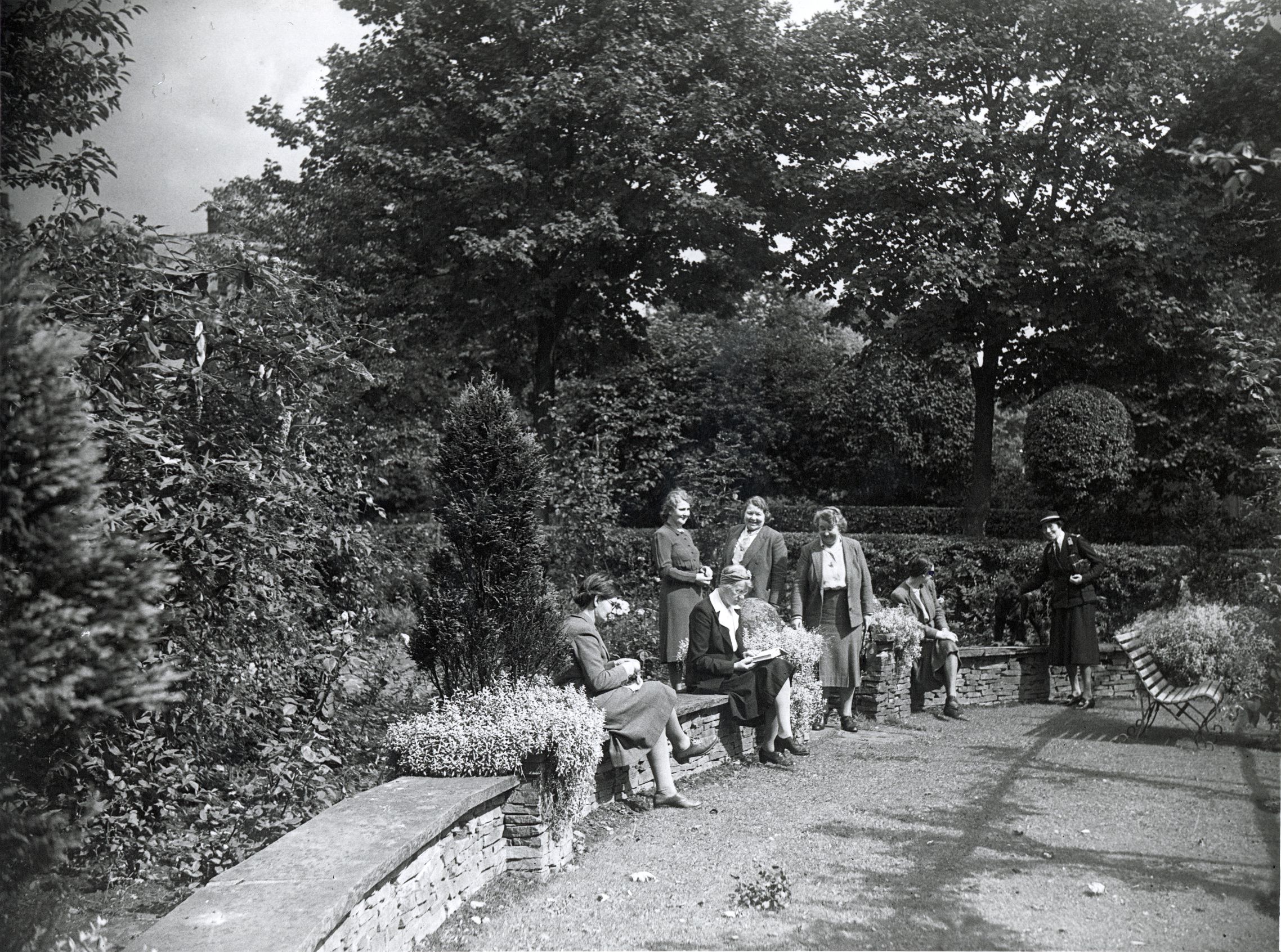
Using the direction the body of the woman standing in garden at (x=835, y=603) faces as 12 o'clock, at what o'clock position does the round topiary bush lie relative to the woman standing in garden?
The round topiary bush is roughly at 7 o'clock from the woman standing in garden.

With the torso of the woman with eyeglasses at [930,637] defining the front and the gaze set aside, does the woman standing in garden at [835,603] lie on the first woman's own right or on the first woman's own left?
on the first woman's own right

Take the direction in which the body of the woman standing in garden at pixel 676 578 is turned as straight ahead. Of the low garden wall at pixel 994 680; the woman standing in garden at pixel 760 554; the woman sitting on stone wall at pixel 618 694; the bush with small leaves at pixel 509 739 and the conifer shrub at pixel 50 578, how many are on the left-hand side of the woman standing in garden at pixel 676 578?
2

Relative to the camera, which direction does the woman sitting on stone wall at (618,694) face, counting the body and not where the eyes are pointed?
to the viewer's right

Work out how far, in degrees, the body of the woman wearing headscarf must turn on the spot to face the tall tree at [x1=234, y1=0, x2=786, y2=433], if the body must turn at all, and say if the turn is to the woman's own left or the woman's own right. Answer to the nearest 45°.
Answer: approximately 180°

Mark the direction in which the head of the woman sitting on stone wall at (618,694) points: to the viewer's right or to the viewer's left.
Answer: to the viewer's right

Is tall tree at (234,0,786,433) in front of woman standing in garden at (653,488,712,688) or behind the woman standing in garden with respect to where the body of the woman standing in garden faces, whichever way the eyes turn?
behind

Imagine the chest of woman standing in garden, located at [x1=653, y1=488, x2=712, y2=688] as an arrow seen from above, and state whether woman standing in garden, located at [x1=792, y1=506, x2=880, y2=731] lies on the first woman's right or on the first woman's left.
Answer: on the first woman's left

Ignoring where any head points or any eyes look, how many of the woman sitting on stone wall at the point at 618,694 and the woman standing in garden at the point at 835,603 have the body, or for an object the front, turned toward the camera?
1
